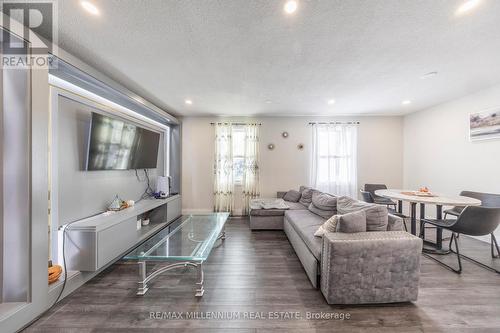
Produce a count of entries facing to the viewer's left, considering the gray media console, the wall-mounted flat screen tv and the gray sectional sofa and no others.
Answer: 1

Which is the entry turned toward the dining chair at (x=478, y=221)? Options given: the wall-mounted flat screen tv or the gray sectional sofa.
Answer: the wall-mounted flat screen tv

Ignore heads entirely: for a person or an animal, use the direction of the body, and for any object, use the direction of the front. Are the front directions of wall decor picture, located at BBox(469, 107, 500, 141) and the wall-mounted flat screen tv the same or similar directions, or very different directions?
very different directions

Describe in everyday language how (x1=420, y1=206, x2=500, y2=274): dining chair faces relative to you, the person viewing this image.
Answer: facing away from the viewer and to the left of the viewer

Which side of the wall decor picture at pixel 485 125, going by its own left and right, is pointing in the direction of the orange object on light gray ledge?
front

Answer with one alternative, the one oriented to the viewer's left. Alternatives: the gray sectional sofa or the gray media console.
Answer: the gray sectional sofa

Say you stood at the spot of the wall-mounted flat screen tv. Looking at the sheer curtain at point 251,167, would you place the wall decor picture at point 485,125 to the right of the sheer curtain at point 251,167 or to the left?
right

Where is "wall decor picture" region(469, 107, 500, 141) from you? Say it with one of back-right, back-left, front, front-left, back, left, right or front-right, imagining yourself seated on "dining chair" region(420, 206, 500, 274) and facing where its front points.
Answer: front-right

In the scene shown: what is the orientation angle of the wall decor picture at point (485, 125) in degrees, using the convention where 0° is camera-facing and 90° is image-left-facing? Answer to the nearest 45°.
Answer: approximately 45°

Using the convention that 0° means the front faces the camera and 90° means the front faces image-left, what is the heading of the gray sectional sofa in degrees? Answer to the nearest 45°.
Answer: approximately 90°

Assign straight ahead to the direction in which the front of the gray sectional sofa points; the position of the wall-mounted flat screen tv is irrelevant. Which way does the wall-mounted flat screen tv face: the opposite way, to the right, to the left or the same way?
the opposite way
